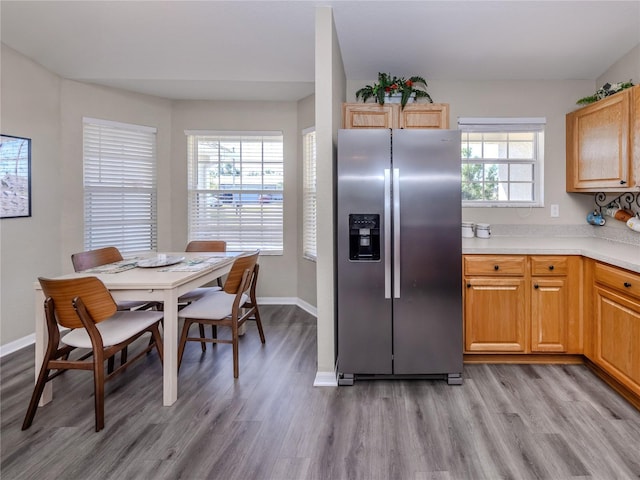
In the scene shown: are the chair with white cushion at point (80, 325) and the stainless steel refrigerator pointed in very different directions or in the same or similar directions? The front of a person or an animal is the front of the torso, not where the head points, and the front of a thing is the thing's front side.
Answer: very different directions

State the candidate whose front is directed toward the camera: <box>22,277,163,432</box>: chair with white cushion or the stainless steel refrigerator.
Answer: the stainless steel refrigerator

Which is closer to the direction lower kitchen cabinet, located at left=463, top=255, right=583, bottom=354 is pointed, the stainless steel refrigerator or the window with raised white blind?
the stainless steel refrigerator

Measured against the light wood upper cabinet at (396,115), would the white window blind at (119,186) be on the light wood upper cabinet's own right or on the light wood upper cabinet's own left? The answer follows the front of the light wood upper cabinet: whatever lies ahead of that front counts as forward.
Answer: on the light wood upper cabinet's own right

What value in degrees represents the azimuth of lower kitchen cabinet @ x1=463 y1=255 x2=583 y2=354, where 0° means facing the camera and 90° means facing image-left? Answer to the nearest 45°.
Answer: approximately 0°

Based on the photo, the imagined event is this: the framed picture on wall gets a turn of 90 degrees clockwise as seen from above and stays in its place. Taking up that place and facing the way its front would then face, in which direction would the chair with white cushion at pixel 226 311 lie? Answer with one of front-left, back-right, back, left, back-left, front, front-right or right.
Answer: left

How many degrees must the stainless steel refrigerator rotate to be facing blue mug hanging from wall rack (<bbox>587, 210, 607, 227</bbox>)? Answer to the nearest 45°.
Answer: approximately 135° to its left

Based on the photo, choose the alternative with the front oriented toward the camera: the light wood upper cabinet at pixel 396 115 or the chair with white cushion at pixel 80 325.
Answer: the light wood upper cabinet

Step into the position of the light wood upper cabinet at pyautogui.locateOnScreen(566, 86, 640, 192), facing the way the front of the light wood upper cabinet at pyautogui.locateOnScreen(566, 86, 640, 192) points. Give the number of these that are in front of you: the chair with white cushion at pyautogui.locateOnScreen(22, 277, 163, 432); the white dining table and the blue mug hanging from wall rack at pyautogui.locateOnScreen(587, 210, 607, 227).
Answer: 2

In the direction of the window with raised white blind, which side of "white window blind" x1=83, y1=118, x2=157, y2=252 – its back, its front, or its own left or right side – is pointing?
front

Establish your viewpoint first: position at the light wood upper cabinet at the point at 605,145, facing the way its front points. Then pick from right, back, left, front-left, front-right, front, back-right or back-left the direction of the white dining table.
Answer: front
